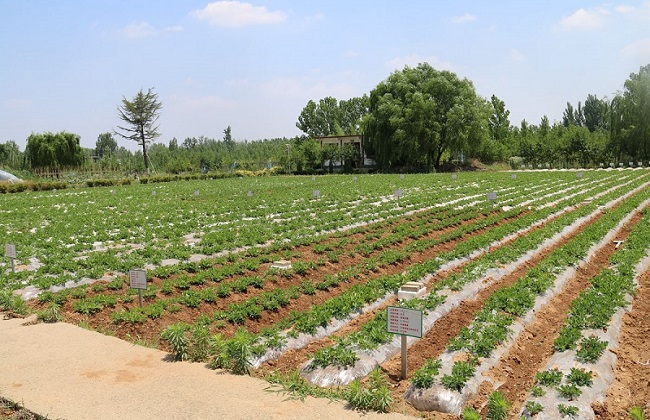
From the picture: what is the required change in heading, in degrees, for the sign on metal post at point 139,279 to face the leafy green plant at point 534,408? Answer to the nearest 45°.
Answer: approximately 45° to its left

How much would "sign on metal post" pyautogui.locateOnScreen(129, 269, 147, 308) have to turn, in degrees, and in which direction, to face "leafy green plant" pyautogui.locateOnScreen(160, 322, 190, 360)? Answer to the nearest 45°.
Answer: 0° — it already faces it

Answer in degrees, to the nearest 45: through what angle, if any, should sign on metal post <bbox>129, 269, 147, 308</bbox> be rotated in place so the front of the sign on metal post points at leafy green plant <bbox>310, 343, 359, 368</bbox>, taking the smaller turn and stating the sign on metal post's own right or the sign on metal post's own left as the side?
approximately 45° to the sign on metal post's own left

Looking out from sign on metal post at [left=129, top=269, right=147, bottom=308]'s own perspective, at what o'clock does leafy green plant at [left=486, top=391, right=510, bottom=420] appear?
The leafy green plant is roughly at 11 o'clock from the sign on metal post.

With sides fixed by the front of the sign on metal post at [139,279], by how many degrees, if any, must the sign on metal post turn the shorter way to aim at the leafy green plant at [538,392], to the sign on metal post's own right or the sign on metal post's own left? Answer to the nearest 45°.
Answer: approximately 45° to the sign on metal post's own left

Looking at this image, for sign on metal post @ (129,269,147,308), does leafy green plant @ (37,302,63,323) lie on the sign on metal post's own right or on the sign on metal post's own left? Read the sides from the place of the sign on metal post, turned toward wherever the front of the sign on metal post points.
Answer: on the sign on metal post's own right

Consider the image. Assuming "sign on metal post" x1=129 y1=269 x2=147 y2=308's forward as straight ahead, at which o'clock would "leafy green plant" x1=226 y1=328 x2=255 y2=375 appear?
The leafy green plant is roughly at 11 o'clock from the sign on metal post.

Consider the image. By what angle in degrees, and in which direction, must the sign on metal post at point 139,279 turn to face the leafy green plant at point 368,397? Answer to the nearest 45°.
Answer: approximately 45° to its left

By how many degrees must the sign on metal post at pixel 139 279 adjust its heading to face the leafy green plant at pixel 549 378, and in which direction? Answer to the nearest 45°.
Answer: approximately 45° to its left

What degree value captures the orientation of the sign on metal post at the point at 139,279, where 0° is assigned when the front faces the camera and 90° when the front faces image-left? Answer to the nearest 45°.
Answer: approximately 0°
